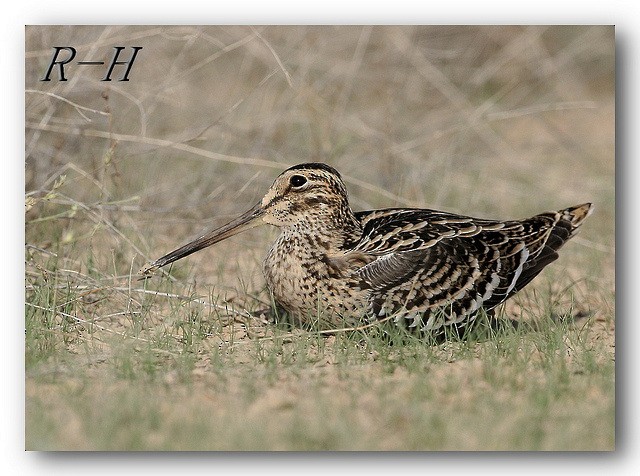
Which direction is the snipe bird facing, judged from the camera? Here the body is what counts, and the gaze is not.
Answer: to the viewer's left
